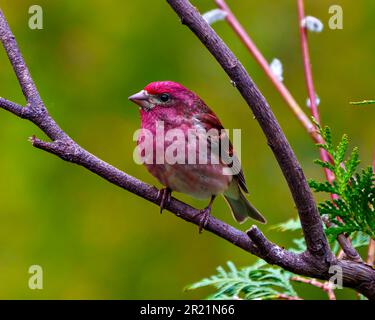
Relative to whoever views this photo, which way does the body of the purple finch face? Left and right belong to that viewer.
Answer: facing the viewer and to the left of the viewer

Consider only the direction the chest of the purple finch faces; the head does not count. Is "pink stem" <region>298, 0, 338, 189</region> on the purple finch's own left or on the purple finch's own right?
on the purple finch's own left

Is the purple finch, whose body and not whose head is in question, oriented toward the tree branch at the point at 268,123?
no
